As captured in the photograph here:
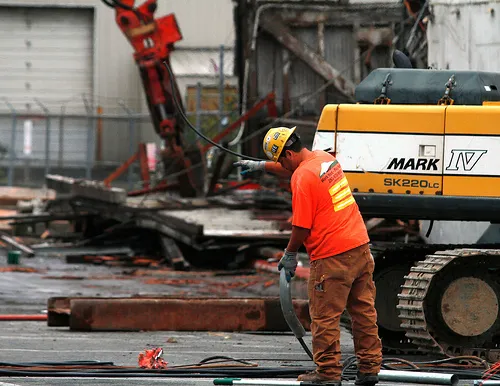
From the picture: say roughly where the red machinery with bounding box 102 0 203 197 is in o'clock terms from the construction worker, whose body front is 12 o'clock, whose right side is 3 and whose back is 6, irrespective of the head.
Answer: The red machinery is roughly at 1 o'clock from the construction worker.

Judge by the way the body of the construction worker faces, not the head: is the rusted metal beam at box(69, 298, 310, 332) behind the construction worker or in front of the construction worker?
in front

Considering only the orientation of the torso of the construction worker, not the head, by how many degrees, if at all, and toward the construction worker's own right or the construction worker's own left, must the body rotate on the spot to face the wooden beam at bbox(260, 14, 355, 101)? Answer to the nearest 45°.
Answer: approximately 45° to the construction worker's own right

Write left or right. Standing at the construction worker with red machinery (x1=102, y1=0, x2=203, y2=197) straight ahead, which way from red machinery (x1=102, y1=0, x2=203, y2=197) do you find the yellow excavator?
right

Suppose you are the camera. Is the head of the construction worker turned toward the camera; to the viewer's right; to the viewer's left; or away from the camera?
to the viewer's left

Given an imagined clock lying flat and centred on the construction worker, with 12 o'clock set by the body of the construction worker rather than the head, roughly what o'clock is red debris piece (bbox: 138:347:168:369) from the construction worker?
The red debris piece is roughly at 11 o'clock from the construction worker.

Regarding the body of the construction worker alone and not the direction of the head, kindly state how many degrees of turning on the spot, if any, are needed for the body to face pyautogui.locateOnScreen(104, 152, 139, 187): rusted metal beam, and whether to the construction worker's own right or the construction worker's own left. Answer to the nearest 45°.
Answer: approximately 45° to the construction worker's own right

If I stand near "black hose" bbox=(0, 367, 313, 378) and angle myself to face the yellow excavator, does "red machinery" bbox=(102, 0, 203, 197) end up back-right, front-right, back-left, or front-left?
front-left

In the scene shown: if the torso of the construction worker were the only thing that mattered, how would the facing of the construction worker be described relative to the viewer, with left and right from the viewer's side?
facing away from the viewer and to the left of the viewer
